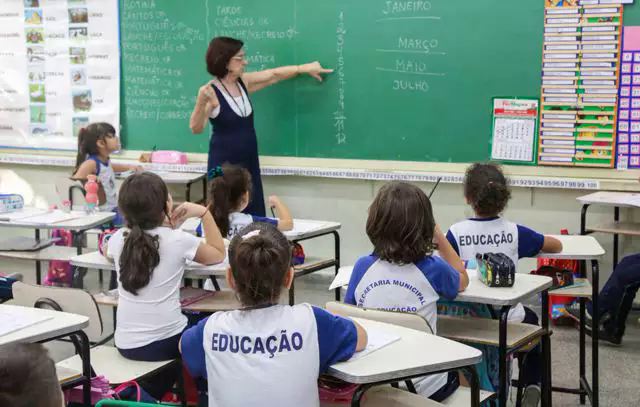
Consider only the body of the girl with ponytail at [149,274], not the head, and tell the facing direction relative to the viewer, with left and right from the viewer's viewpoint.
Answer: facing away from the viewer and to the right of the viewer

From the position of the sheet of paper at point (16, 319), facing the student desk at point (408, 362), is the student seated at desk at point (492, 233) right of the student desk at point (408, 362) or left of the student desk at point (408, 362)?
left

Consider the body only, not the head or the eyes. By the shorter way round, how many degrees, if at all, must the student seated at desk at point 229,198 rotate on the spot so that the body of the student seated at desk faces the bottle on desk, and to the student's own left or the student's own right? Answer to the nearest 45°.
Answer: approximately 90° to the student's own left

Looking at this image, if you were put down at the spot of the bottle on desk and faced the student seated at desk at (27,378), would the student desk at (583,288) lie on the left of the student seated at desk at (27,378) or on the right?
left

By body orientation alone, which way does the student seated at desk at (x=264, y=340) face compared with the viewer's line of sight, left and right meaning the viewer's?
facing away from the viewer

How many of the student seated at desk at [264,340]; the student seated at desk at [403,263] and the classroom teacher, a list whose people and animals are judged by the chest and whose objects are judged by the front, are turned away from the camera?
2

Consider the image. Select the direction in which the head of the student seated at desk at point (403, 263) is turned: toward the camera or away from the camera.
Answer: away from the camera

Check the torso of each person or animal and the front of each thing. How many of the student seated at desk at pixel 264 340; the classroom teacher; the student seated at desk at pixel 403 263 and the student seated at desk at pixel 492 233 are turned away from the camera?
3

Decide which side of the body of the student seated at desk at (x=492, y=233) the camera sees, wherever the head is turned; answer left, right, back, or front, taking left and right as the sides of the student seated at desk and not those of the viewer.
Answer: back

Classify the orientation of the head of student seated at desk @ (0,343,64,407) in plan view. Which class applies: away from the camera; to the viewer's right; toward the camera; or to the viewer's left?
away from the camera

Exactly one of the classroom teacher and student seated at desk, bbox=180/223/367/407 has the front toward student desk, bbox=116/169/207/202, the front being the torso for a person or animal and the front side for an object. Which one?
the student seated at desk

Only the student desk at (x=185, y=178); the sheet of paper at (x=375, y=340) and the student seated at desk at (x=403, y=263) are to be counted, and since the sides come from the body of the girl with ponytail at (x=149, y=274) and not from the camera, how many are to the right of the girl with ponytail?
2

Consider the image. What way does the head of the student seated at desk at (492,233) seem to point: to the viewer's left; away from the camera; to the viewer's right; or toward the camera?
away from the camera

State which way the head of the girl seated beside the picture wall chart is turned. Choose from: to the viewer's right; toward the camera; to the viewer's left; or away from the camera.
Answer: to the viewer's right

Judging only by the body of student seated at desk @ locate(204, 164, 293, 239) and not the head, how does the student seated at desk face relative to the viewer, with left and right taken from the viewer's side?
facing away from the viewer and to the right of the viewer

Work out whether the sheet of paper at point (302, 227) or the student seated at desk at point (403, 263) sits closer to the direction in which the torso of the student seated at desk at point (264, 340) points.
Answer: the sheet of paper

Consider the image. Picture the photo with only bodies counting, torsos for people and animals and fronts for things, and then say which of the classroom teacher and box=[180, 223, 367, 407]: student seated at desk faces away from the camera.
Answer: the student seated at desk

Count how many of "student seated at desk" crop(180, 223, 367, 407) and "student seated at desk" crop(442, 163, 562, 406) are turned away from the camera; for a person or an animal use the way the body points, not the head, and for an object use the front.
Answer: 2

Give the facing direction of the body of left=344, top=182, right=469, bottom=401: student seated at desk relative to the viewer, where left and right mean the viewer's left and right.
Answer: facing away from the viewer
